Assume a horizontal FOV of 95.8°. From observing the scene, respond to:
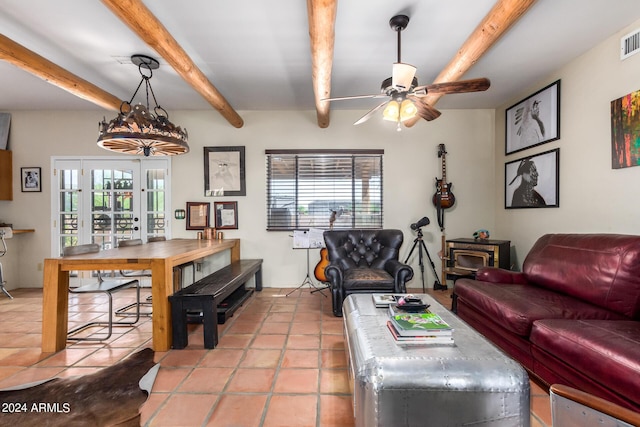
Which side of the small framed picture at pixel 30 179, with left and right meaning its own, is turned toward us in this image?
front

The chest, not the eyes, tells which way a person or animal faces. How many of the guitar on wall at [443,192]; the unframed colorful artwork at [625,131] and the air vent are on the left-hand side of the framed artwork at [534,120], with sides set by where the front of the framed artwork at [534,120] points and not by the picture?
2

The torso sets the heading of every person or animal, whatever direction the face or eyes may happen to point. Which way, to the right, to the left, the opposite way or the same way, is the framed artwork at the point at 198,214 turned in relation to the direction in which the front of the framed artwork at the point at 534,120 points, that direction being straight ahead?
to the left

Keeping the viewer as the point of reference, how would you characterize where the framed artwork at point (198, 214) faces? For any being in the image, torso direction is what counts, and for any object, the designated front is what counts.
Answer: facing the viewer

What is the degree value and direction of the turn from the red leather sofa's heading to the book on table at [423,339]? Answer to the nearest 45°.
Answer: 0° — it already faces it

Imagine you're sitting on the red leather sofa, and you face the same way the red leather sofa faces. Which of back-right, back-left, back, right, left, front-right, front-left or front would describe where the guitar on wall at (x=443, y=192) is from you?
right

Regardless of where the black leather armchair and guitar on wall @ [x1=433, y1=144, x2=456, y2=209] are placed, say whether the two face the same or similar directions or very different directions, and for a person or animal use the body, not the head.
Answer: same or similar directions

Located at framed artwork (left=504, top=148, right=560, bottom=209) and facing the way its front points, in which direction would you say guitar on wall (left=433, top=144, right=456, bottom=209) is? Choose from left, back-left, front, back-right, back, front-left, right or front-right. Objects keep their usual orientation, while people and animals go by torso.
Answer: front-right

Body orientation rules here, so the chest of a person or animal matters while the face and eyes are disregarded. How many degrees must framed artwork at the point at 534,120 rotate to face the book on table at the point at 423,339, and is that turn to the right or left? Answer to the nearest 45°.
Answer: approximately 45° to its left

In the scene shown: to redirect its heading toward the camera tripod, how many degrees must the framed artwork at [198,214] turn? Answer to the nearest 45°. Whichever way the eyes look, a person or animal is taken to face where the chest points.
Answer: approximately 45° to its left

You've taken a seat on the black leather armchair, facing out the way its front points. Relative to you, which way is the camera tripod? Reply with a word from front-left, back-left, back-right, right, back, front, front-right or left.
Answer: back-left

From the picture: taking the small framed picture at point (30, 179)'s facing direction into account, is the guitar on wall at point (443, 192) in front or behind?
in front

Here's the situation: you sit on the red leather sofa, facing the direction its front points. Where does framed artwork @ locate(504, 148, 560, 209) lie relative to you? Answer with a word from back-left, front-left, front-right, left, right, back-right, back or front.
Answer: back-right

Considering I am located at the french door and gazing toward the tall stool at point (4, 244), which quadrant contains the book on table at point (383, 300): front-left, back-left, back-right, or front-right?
back-left

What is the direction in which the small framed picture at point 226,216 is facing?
toward the camera

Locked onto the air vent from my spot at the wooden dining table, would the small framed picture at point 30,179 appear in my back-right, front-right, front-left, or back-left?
back-left
